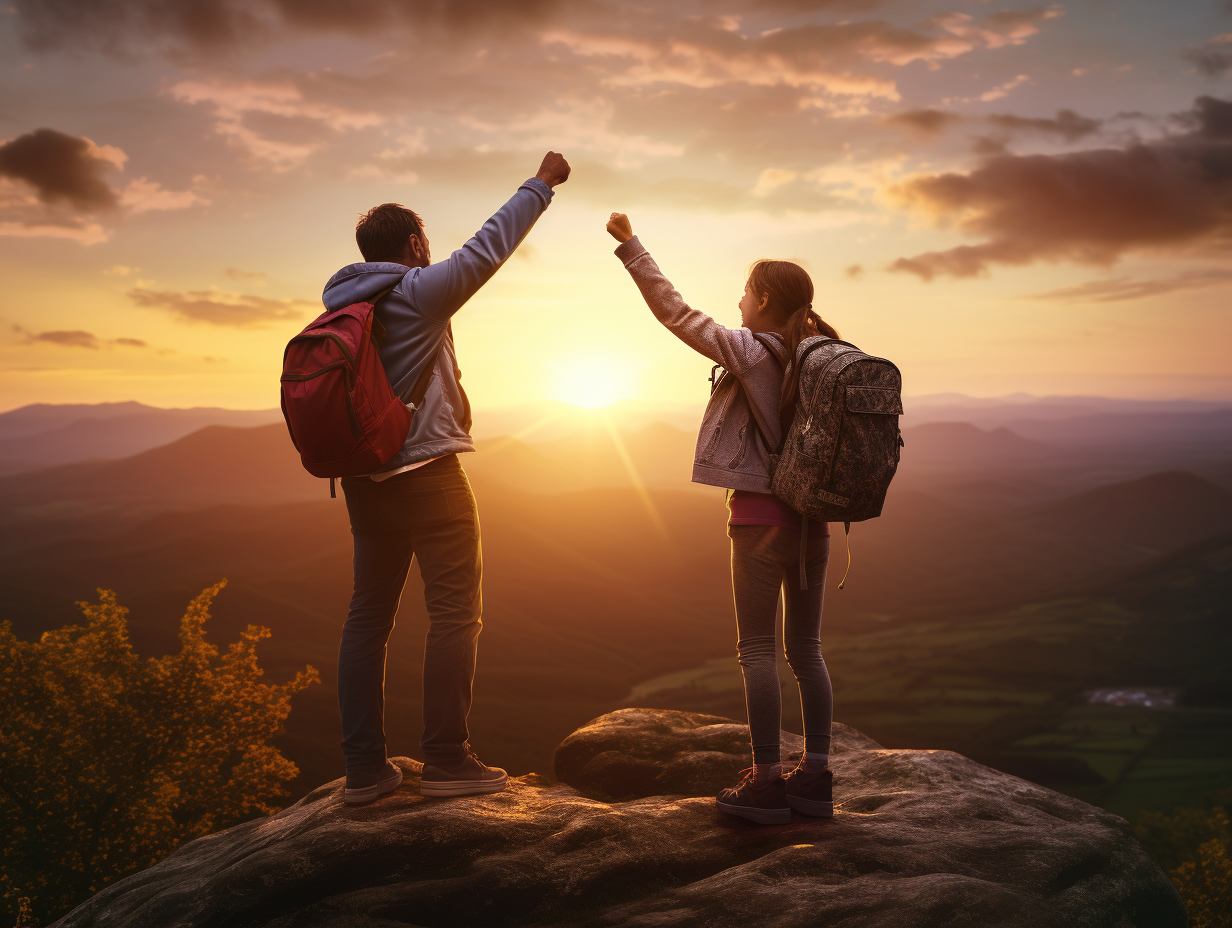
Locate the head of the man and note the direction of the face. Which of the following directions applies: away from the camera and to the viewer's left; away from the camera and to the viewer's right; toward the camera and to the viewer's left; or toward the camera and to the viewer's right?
away from the camera and to the viewer's right

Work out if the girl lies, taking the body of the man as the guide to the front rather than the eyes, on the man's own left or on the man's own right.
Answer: on the man's own right

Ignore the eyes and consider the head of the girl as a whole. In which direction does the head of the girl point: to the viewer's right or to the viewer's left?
to the viewer's left

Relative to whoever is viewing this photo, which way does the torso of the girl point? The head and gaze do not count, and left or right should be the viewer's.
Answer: facing to the left of the viewer

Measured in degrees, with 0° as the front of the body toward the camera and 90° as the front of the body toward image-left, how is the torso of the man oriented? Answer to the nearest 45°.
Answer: approximately 225°
